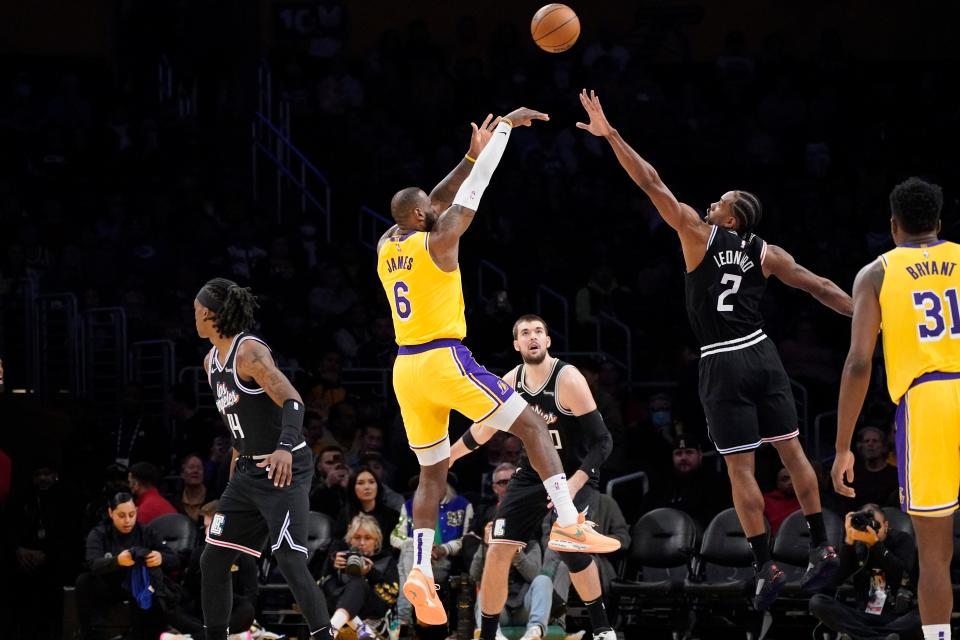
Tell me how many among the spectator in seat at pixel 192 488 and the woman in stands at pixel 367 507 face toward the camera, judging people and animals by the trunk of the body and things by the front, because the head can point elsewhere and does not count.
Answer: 2

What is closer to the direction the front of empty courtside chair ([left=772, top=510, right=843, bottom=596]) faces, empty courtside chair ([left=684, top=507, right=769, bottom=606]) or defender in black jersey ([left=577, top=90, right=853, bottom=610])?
the defender in black jersey

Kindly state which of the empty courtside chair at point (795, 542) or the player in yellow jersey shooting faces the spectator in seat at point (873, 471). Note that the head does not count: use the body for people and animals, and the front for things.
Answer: the player in yellow jersey shooting

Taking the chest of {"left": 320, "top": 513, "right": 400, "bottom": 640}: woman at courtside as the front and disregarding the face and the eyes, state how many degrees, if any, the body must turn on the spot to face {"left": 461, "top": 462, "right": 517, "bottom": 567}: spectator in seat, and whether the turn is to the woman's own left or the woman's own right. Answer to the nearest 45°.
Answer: approximately 90° to the woman's own left

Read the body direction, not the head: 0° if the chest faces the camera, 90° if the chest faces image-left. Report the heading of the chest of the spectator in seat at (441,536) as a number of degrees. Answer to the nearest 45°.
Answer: approximately 0°

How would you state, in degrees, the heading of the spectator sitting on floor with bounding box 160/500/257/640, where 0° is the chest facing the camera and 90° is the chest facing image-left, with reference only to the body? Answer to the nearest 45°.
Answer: approximately 0°

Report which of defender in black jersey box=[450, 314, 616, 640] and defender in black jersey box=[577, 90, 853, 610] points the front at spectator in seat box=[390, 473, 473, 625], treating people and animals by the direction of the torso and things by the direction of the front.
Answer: defender in black jersey box=[577, 90, 853, 610]

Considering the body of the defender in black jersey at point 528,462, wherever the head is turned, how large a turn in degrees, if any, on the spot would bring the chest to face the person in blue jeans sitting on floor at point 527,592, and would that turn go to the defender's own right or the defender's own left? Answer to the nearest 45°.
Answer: approximately 180°

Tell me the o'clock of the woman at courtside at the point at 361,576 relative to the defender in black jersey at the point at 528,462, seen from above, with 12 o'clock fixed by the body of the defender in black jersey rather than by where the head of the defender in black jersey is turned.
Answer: The woman at courtside is roughly at 5 o'clock from the defender in black jersey.

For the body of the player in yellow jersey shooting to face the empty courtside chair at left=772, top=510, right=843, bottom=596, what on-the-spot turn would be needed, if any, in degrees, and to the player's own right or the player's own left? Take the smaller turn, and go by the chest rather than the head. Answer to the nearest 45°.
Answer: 0° — they already face it
